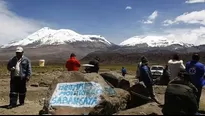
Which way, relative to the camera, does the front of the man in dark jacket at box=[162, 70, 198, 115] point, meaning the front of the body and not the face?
away from the camera

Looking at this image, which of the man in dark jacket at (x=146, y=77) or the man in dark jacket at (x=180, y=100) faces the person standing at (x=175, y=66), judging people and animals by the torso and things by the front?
the man in dark jacket at (x=180, y=100)

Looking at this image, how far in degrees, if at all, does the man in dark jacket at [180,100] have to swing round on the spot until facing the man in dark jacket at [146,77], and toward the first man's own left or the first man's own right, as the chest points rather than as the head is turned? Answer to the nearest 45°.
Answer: approximately 45° to the first man's own left
